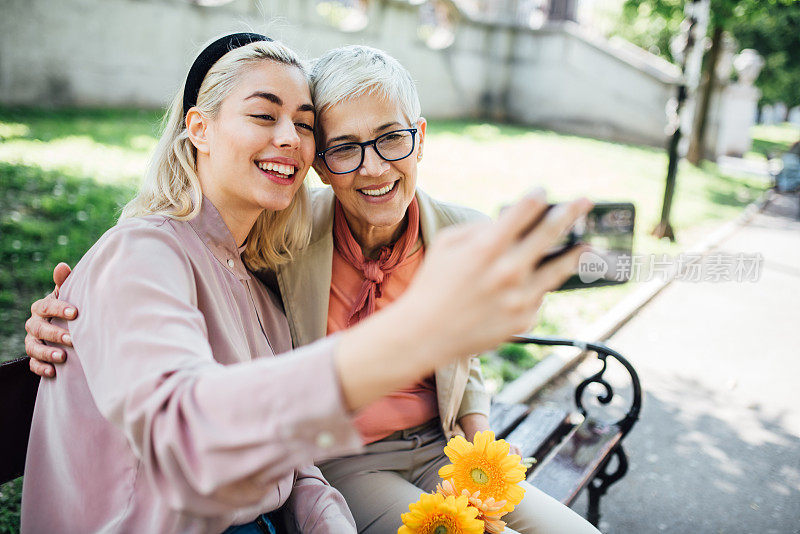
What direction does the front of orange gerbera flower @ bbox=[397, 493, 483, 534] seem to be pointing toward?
toward the camera

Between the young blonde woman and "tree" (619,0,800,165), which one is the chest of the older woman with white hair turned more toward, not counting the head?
the young blonde woman

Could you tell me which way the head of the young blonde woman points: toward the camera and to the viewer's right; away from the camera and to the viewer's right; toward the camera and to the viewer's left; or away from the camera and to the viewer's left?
toward the camera and to the viewer's right

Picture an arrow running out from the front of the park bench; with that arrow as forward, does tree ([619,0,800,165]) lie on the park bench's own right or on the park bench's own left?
on the park bench's own left

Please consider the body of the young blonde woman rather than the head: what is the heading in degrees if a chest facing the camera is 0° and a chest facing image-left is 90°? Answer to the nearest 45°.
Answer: approximately 315°

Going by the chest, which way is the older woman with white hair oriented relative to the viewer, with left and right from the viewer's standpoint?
facing the viewer

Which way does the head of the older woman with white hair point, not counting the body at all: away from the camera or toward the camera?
toward the camera
